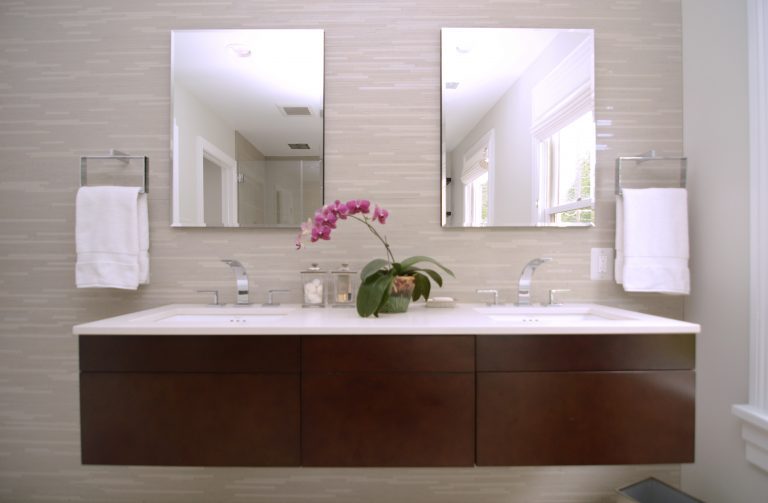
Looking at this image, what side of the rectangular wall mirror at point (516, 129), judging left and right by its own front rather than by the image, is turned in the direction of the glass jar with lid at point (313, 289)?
right

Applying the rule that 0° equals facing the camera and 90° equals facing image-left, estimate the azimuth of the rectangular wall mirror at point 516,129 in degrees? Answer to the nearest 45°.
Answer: approximately 0°

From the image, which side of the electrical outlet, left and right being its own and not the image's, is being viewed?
front

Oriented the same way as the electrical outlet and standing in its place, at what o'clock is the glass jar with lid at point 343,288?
The glass jar with lid is roughly at 2 o'clock from the electrical outlet.

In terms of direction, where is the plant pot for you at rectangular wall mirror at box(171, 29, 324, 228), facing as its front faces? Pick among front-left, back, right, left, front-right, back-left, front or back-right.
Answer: front-left

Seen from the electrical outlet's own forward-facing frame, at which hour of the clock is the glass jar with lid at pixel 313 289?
The glass jar with lid is roughly at 2 o'clock from the electrical outlet.

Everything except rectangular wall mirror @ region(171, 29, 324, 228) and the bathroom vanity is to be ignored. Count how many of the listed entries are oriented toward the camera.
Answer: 2

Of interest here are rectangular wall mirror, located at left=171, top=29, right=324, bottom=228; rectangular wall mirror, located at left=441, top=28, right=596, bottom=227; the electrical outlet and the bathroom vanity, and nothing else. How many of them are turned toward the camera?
4

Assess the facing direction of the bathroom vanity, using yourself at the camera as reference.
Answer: facing the viewer

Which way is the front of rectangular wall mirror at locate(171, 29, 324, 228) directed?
toward the camera

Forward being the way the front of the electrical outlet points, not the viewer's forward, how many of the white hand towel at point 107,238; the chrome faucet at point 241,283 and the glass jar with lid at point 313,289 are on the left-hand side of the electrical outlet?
0
